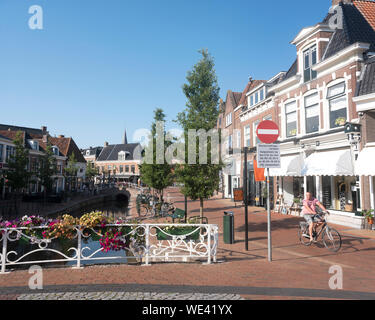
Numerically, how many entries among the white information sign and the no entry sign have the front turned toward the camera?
2

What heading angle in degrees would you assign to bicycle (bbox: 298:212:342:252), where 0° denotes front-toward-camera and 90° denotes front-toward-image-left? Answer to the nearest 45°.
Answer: approximately 315°

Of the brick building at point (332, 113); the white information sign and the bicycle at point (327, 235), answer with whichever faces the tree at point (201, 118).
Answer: the brick building

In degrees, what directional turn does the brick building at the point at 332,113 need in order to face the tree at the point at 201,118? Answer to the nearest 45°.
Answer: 0° — it already faces it

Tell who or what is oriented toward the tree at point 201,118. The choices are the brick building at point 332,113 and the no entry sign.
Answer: the brick building

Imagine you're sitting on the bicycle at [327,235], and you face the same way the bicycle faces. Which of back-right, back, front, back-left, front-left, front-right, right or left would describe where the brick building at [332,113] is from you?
back-left

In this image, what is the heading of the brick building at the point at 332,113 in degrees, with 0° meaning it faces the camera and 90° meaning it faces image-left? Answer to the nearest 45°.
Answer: approximately 45°

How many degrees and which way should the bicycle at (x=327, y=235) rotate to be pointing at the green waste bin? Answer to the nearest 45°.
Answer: approximately 135° to its right
